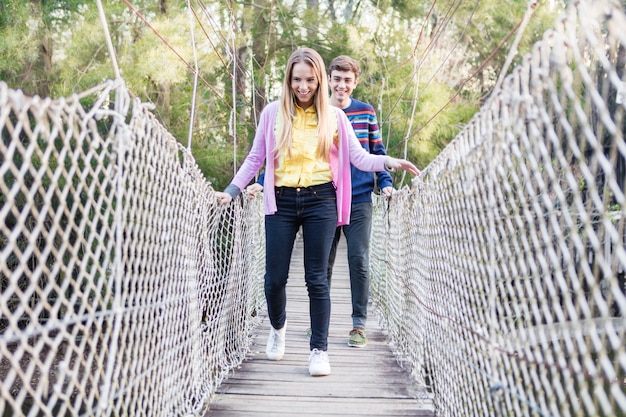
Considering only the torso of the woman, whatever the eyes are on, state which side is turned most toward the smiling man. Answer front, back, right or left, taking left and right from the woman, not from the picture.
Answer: back

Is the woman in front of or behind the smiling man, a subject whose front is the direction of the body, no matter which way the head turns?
in front

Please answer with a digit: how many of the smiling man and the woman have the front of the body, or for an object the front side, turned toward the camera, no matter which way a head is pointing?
2

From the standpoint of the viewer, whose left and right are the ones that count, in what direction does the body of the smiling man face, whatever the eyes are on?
facing the viewer
